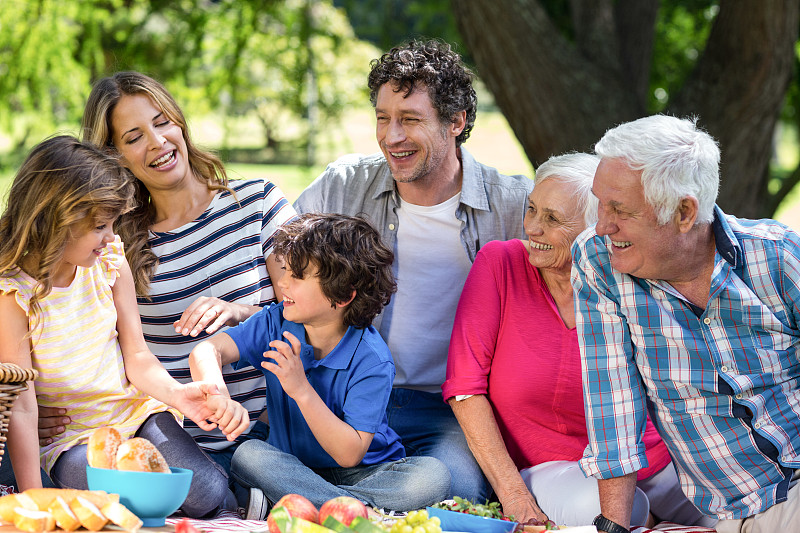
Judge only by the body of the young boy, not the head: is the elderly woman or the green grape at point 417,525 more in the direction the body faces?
the green grape

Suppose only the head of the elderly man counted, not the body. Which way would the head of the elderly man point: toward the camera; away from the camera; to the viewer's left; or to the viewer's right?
to the viewer's left

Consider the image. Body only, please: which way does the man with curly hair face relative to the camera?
toward the camera

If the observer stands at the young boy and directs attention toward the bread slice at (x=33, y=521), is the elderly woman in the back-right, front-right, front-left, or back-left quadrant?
back-left

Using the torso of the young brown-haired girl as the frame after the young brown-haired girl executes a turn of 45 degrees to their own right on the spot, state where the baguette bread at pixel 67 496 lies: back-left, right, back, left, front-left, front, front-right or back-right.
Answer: front

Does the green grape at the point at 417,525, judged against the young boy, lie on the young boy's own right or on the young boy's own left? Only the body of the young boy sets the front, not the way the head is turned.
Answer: on the young boy's own left

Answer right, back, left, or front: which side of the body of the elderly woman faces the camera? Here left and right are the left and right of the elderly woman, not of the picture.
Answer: front

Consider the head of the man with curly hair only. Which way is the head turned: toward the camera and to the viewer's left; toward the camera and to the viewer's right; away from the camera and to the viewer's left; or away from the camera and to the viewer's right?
toward the camera and to the viewer's left

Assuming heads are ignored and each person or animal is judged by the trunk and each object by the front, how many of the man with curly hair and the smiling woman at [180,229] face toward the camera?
2

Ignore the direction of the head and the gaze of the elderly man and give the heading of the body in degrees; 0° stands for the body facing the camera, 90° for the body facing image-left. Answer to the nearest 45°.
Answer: approximately 45°

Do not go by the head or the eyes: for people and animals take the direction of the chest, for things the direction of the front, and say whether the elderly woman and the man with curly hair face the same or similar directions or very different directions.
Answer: same or similar directions

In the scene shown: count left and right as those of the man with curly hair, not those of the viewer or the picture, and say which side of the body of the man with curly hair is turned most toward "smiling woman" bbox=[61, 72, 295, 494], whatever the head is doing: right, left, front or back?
right

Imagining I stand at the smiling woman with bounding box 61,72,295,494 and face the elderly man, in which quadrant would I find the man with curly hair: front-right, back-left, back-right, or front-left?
front-left

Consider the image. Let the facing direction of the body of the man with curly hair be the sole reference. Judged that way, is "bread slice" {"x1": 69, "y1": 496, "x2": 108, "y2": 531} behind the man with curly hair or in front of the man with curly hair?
in front
